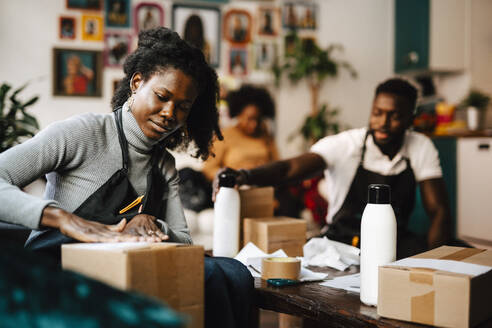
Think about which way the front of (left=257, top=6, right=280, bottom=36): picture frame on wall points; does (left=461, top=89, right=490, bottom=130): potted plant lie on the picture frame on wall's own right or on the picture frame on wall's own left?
on the picture frame on wall's own left

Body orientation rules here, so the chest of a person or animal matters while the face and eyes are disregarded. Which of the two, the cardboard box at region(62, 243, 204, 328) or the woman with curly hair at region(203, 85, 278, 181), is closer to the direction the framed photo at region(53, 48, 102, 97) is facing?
the cardboard box

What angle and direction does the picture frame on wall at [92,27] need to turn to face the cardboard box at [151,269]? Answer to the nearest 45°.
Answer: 0° — it already faces it

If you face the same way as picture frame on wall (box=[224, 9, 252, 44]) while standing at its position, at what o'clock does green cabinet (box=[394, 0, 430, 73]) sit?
The green cabinet is roughly at 9 o'clock from the picture frame on wall.

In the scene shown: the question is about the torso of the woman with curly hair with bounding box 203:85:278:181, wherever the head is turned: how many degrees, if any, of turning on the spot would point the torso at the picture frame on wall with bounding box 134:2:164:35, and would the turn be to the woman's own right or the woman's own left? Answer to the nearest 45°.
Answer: approximately 135° to the woman's own right

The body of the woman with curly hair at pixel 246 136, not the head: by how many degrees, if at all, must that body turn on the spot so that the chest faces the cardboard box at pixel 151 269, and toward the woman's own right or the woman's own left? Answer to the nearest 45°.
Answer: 0° — they already face it

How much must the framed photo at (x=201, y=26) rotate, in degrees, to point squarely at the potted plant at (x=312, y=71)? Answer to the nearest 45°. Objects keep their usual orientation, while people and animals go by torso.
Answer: approximately 90° to its left
